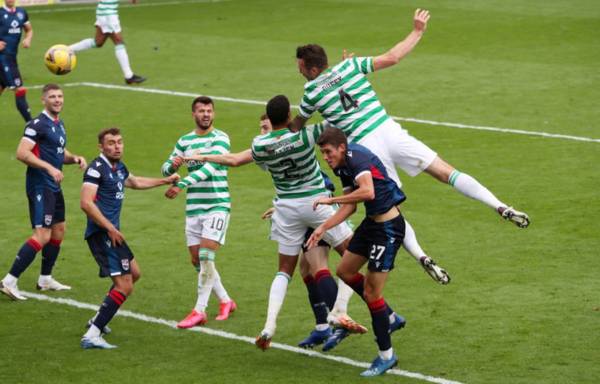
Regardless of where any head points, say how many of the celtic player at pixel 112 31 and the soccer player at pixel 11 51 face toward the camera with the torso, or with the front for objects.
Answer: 1

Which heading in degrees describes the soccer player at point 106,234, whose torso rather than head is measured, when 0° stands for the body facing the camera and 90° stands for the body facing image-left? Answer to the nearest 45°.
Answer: approximately 315°

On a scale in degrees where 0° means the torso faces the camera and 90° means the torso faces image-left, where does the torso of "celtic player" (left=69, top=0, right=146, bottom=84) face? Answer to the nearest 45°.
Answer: approximately 270°

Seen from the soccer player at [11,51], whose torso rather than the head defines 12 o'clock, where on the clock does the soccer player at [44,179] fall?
the soccer player at [44,179] is roughly at 12 o'clock from the soccer player at [11,51].

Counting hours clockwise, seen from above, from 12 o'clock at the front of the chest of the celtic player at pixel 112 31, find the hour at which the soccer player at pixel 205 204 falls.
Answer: The soccer player is roughly at 3 o'clock from the celtic player.
